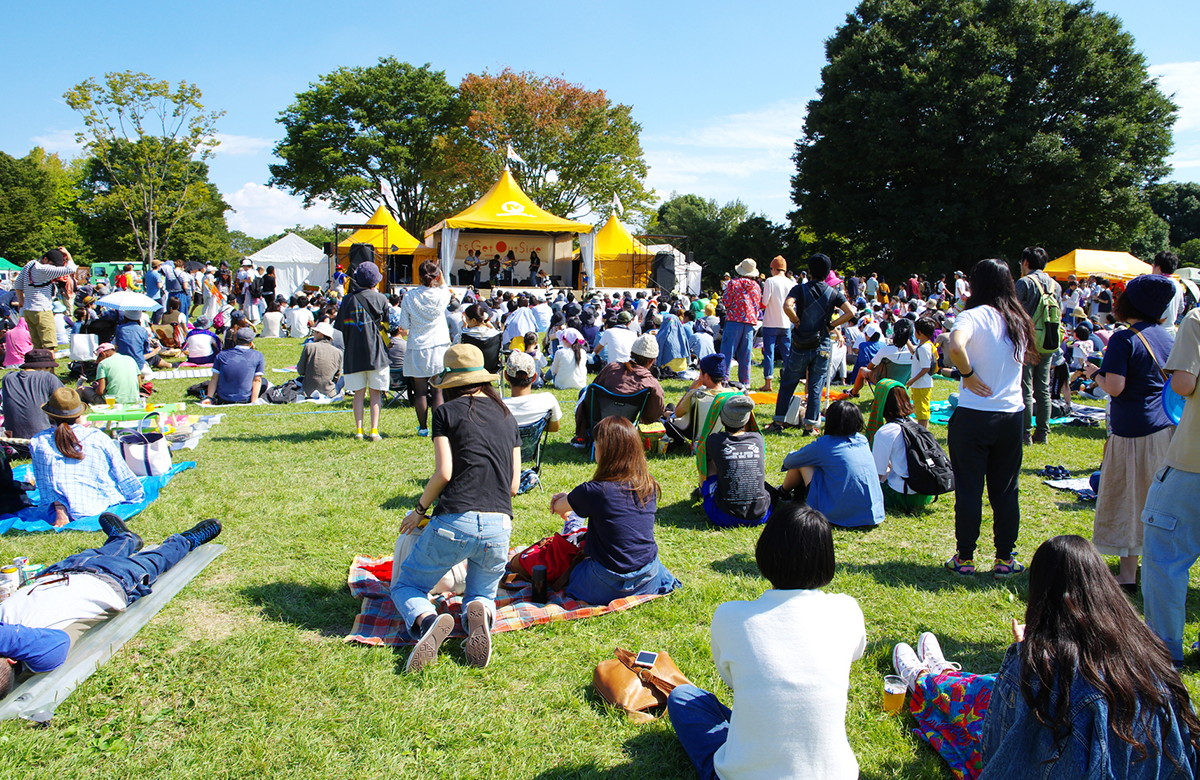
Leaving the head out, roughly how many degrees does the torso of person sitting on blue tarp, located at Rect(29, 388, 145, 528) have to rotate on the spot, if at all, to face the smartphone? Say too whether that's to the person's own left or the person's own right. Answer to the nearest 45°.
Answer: approximately 135° to the person's own right

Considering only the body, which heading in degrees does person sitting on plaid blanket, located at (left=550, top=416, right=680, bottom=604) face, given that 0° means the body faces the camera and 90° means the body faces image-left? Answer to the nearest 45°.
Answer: approximately 135°

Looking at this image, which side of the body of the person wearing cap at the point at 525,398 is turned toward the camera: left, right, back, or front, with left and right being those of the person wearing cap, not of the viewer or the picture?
back

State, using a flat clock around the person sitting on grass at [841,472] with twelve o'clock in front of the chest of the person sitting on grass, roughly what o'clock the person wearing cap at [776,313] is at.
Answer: The person wearing cap is roughly at 1 o'clock from the person sitting on grass.

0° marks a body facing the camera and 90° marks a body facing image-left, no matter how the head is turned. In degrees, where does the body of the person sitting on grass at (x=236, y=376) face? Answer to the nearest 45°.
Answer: approximately 180°

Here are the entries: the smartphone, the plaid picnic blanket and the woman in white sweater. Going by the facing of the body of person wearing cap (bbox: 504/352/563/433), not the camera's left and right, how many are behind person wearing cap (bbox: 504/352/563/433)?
3

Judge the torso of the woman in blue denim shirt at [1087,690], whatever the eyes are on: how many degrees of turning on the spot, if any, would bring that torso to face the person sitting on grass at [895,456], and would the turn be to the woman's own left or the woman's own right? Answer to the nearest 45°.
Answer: approximately 45° to the woman's own right

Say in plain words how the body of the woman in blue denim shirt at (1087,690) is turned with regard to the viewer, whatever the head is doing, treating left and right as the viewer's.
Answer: facing away from the viewer and to the left of the viewer

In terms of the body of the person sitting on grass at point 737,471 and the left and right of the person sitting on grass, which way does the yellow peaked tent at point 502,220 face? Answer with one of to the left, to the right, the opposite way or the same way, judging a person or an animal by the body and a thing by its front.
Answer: the opposite way

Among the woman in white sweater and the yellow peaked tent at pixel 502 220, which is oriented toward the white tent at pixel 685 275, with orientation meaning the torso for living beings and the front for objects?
the woman in white sweater
